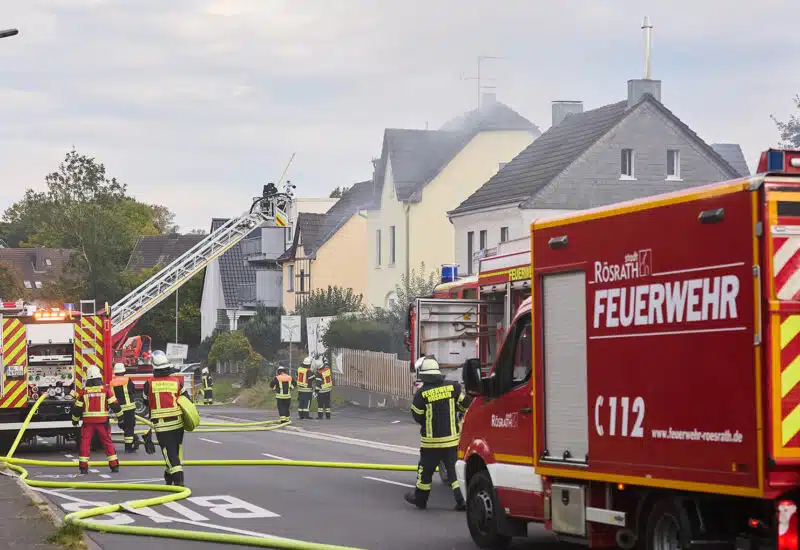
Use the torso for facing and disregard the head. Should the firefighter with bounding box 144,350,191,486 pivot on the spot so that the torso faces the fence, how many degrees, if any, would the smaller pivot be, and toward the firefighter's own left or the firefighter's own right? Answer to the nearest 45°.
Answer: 0° — they already face it

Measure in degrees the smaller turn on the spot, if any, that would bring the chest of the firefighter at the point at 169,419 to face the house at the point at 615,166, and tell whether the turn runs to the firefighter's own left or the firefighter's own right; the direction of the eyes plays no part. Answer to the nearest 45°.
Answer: approximately 45° to the firefighter's own right

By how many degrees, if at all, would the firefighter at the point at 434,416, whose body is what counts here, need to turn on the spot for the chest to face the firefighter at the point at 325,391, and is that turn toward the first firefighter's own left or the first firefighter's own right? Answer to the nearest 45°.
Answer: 0° — they already face them

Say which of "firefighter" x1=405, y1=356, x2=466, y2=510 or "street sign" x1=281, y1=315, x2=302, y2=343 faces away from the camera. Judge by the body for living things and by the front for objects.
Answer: the firefighter

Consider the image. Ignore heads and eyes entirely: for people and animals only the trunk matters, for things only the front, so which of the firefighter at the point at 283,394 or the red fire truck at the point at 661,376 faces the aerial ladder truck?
the red fire truck

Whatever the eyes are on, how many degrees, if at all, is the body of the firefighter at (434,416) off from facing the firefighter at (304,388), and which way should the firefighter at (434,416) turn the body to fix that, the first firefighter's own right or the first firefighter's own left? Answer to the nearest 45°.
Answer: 0° — they already face them

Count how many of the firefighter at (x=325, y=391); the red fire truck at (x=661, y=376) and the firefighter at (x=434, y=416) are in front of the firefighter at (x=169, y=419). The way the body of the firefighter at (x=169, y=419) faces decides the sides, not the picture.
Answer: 1

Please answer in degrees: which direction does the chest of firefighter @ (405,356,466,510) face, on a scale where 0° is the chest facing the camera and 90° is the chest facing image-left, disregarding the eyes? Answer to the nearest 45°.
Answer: approximately 180°

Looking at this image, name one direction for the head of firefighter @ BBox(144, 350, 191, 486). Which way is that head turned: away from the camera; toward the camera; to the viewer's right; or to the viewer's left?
away from the camera

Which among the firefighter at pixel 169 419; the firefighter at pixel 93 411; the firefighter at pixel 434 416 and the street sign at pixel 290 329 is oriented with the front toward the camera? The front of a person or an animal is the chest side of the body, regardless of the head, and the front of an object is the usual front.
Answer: the street sign

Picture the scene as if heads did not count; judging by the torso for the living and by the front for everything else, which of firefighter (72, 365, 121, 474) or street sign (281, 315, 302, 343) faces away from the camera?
the firefighter

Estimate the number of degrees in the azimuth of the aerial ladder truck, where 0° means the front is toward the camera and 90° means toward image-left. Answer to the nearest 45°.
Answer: approximately 180°
